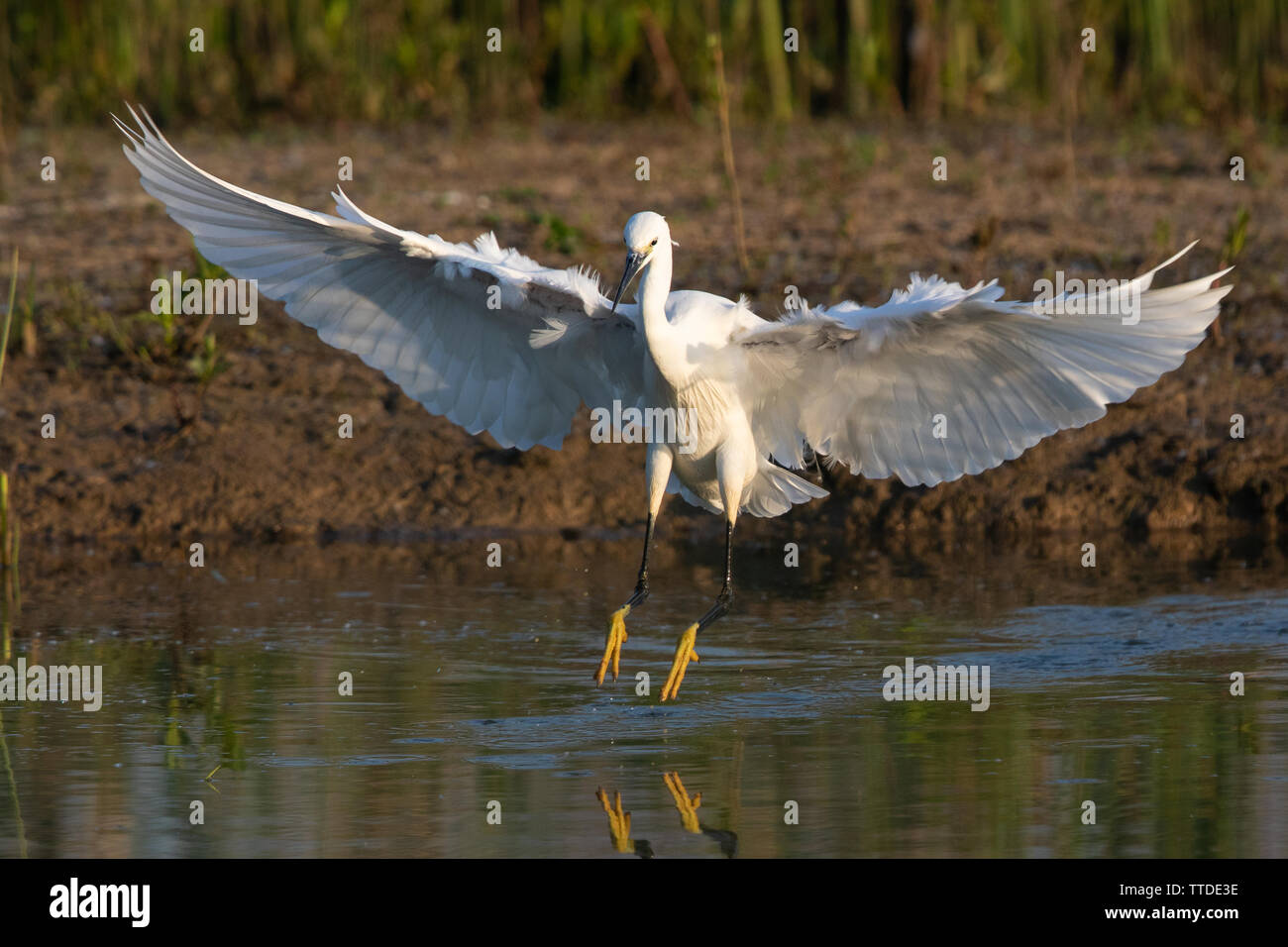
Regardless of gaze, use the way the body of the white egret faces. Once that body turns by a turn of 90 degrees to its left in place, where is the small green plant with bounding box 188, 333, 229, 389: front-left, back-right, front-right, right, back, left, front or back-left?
back

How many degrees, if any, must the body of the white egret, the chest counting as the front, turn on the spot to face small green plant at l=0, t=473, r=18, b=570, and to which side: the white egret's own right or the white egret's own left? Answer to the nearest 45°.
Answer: approximately 90° to the white egret's own right

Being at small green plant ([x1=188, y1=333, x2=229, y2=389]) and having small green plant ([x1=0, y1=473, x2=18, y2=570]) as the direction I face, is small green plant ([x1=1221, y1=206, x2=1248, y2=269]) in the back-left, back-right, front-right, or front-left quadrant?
back-left

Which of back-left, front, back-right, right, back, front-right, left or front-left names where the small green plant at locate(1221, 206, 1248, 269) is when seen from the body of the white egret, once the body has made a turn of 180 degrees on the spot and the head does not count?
front

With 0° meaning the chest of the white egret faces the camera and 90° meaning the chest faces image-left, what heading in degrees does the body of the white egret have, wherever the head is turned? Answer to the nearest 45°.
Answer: approximately 45°
